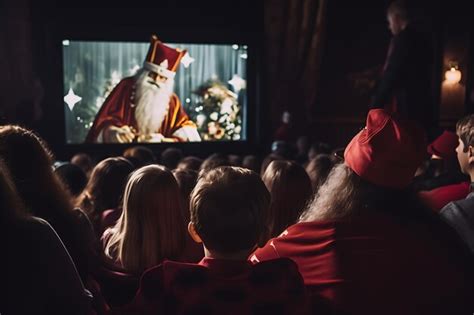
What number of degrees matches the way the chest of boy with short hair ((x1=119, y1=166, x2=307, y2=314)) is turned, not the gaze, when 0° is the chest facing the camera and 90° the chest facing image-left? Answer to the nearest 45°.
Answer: approximately 180°

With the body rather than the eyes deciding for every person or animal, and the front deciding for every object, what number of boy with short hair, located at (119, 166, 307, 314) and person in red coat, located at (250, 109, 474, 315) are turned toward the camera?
0

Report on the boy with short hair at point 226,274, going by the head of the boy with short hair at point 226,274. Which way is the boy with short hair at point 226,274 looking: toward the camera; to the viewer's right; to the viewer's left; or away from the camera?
away from the camera

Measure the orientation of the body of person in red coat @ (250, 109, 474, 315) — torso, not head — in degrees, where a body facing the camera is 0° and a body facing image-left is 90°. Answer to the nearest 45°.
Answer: approximately 135°
